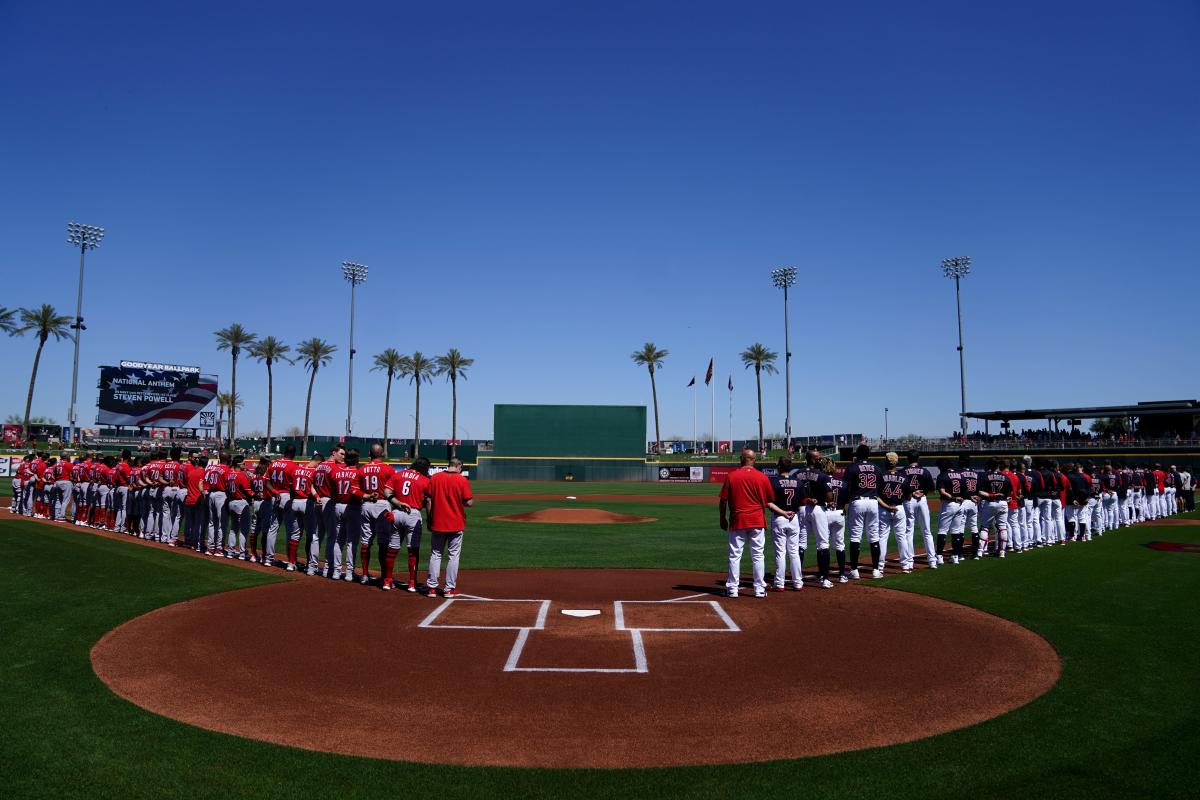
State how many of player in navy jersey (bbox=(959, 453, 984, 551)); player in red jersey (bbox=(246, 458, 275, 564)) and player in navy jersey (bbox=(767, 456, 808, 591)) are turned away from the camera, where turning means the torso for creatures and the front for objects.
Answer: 3

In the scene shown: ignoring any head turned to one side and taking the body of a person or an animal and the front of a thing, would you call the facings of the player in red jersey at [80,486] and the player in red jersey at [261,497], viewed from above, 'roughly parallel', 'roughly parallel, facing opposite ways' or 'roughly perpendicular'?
roughly parallel

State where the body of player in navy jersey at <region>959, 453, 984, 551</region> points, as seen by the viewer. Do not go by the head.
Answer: away from the camera

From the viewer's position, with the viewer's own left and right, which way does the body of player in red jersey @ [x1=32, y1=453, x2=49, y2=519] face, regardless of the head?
facing away from the viewer

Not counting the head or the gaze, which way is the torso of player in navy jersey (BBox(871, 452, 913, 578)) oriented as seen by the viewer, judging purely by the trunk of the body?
away from the camera

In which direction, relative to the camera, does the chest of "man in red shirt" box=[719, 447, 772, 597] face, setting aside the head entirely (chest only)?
away from the camera

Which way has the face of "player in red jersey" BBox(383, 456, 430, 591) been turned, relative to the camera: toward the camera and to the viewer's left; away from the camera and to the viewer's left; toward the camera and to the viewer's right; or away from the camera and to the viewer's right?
away from the camera and to the viewer's right

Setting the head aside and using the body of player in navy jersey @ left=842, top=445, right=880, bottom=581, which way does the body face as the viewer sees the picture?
away from the camera

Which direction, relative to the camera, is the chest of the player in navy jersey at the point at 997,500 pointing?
away from the camera

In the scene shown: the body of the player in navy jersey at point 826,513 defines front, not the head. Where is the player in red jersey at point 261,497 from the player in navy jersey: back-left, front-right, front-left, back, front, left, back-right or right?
front-left

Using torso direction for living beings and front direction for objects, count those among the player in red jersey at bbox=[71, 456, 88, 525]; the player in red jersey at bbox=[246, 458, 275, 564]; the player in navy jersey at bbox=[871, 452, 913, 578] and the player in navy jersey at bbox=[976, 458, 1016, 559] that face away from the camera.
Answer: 4
